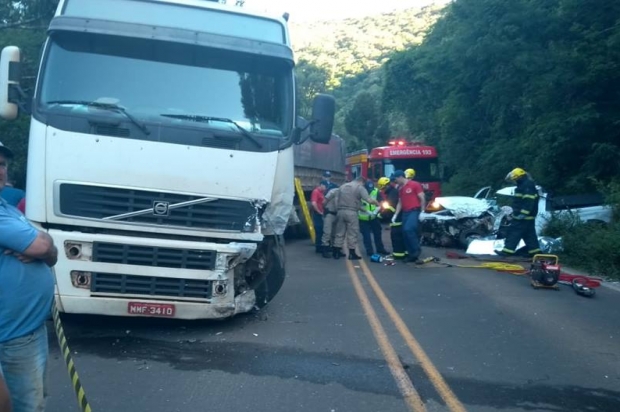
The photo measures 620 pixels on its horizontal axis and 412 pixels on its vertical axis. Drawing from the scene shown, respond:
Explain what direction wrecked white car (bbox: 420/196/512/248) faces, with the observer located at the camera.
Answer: facing the viewer and to the left of the viewer

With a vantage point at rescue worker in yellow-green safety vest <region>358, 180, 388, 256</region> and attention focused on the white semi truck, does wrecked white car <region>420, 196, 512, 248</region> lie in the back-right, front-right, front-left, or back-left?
back-left

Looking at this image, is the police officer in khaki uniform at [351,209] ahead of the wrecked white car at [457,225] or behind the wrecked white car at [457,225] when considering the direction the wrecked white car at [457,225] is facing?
ahead

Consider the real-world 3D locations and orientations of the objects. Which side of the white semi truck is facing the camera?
front

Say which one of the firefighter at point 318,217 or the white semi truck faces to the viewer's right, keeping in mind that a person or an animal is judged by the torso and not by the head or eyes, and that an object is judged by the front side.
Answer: the firefighter

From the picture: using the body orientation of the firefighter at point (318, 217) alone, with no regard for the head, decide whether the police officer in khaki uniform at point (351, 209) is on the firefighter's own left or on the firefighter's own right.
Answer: on the firefighter's own right

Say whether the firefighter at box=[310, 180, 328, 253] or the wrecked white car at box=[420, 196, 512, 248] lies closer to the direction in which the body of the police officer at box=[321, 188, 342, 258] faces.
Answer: the wrecked white car

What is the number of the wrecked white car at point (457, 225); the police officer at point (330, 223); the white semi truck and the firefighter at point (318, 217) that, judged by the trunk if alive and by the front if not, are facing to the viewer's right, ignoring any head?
2

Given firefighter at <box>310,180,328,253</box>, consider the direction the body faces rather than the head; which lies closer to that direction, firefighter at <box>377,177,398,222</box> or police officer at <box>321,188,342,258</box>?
the firefighter

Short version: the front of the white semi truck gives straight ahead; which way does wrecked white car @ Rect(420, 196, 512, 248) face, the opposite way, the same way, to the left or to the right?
to the right

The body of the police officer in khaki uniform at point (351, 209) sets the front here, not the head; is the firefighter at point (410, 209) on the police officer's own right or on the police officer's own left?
on the police officer's own right

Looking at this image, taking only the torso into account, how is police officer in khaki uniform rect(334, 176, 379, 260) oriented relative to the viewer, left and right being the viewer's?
facing away from the viewer and to the right of the viewer

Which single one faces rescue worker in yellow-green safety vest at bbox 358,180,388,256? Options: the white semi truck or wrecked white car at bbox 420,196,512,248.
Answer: the wrecked white car

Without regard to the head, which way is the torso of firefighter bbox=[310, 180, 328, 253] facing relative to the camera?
to the viewer's right

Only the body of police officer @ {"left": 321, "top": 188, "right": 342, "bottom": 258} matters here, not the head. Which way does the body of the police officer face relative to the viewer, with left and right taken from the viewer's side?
facing to the right of the viewer
